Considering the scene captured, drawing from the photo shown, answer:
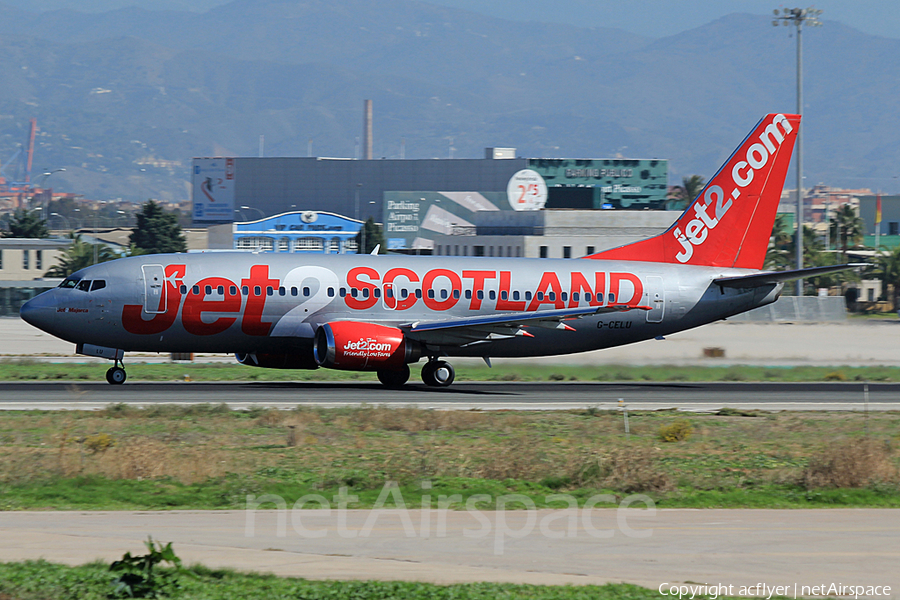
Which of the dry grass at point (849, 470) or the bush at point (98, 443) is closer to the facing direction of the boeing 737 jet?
the bush

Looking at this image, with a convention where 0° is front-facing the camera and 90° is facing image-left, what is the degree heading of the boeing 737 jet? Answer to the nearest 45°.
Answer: approximately 90°

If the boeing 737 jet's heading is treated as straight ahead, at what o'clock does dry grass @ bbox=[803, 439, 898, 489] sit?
The dry grass is roughly at 8 o'clock from the boeing 737 jet.

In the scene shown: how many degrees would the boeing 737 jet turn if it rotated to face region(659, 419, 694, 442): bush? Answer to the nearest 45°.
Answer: approximately 135° to its left

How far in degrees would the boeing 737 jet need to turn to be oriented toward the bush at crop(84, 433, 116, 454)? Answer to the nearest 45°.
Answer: approximately 45° to its left
